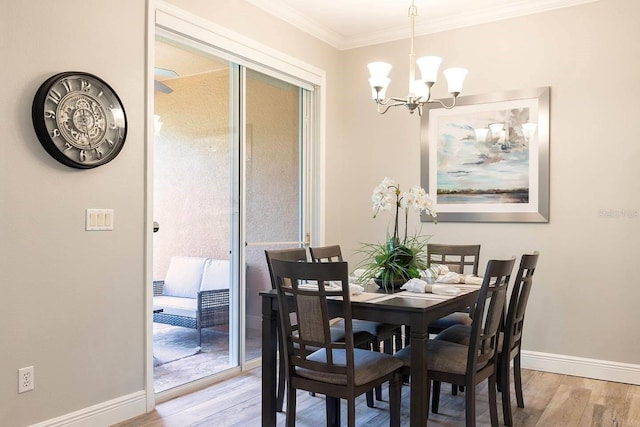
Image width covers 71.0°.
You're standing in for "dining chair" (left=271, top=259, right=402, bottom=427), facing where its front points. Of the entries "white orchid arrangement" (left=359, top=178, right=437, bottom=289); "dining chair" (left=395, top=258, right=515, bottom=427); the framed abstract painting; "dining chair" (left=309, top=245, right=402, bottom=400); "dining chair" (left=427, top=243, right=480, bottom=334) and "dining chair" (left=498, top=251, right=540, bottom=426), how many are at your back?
0

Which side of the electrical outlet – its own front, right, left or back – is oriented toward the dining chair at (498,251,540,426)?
front

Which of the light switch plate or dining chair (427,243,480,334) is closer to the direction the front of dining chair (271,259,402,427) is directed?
the dining chair

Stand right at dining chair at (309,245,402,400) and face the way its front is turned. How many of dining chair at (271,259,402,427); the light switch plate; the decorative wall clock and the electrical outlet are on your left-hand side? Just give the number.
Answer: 0

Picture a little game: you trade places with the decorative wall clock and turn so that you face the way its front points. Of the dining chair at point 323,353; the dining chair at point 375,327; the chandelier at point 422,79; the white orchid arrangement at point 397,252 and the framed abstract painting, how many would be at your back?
0

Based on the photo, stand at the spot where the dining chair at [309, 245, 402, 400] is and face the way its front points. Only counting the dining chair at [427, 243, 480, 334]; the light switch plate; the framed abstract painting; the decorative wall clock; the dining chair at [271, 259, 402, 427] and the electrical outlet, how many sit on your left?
2

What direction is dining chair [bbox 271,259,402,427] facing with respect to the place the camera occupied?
facing away from the viewer and to the right of the viewer

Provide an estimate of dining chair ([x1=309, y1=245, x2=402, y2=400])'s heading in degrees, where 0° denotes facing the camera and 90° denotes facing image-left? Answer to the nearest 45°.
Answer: approximately 315°

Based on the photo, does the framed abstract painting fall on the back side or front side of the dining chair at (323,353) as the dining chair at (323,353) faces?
on the front side

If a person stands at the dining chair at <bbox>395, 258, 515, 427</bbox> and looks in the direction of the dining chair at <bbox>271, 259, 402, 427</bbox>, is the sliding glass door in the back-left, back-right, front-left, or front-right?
front-right

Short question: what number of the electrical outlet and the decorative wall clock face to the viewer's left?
0

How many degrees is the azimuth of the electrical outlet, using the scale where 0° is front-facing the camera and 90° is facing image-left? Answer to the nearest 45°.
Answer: approximately 315°

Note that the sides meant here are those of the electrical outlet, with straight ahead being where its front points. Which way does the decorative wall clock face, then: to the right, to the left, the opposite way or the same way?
the same way

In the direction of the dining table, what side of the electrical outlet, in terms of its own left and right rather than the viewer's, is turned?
front

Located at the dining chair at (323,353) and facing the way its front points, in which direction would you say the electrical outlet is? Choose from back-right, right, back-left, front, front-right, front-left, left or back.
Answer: back-left

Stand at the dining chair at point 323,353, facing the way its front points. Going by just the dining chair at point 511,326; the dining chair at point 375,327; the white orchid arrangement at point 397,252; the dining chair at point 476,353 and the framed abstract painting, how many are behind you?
0
